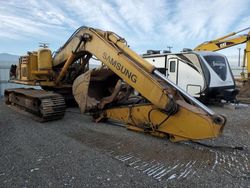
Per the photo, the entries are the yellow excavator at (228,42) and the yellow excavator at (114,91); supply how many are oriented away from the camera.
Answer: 0

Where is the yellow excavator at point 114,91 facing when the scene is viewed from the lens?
facing the viewer and to the right of the viewer

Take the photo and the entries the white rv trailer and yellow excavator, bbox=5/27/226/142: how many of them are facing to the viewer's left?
0

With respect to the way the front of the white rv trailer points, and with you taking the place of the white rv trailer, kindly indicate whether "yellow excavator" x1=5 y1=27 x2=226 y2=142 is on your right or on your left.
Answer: on your right

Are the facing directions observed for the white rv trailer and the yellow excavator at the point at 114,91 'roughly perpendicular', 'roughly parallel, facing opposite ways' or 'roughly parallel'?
roughly parallel

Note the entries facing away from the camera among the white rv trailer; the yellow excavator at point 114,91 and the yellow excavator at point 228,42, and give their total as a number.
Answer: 0

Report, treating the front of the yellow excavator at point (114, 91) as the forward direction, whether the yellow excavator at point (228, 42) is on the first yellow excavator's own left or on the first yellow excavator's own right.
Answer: on the first yellow excavator's own left

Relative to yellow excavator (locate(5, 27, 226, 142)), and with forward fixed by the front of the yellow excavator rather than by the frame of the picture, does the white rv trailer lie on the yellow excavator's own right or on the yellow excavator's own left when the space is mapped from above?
on the yellow excavator's own left

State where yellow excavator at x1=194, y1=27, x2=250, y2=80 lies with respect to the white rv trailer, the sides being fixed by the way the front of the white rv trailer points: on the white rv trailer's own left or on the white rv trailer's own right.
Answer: on the white rv trailer's own left
